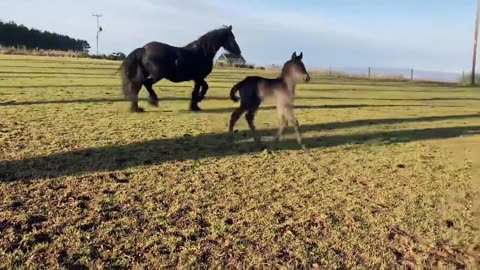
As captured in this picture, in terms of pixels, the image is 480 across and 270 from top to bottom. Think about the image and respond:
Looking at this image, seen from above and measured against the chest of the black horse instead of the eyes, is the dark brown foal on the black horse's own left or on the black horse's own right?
on the black horse's own right

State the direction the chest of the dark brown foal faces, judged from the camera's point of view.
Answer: to the viewer's right

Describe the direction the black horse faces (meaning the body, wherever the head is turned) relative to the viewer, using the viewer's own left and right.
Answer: facing to the right of the viewer

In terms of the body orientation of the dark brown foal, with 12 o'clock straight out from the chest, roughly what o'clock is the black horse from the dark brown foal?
The black horse is roughly at 8 o'clock from the dark brown foal.

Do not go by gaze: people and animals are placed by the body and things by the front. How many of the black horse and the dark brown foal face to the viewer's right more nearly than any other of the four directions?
2
